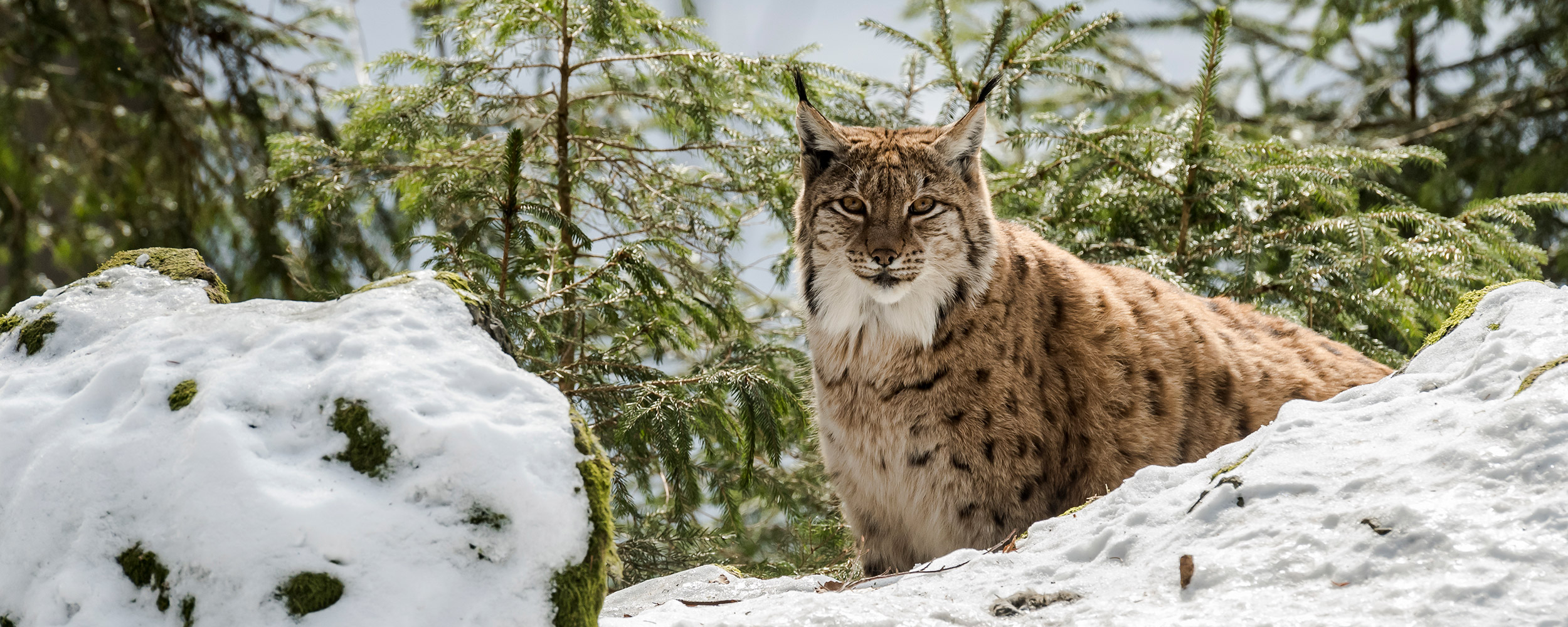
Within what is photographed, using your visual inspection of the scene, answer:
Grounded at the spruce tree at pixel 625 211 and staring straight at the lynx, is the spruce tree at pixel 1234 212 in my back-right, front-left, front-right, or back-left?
front-left

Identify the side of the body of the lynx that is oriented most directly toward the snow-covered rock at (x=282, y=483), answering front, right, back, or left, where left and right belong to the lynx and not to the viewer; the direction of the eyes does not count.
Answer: front

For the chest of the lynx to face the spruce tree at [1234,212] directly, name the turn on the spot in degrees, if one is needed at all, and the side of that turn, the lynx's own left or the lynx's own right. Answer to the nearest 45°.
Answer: approximately 180°

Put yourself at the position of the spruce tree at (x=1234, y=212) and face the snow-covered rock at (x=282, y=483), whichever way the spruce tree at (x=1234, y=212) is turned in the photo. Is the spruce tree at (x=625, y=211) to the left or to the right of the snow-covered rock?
right

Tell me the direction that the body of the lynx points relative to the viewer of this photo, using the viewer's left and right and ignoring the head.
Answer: facing the viewer and to the left of the viewer

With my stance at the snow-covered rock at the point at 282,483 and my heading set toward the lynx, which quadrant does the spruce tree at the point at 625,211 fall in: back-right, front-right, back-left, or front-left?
front-left

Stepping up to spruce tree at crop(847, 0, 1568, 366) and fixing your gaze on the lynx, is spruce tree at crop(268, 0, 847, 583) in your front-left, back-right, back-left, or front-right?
front-right

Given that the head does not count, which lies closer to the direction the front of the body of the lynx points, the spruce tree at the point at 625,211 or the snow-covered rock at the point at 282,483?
the snow-covered rock

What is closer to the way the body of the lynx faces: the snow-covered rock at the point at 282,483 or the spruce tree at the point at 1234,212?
the snow-covered rock

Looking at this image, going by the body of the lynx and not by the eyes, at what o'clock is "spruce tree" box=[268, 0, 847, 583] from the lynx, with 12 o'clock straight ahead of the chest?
The spruce tree is roughly at 2 o'clock from the lynx.
